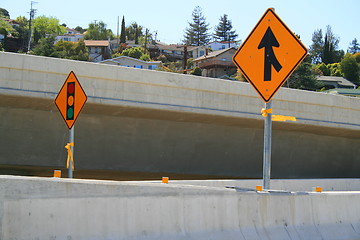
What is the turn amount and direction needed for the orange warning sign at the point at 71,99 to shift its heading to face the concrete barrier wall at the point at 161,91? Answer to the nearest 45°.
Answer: approximately 180°

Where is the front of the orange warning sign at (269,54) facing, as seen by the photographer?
facing the viewer and to the left of the viewer

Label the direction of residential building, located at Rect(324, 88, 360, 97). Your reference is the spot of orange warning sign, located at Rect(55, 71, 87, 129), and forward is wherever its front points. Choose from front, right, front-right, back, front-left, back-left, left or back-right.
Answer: back

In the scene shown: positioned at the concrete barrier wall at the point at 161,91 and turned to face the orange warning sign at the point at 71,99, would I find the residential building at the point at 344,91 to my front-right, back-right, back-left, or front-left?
back-left

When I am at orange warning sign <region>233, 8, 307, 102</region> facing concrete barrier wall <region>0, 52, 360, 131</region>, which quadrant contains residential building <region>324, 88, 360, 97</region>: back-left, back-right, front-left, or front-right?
front-right

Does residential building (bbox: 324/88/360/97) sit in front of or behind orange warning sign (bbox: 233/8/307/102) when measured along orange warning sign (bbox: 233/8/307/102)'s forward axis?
behind
